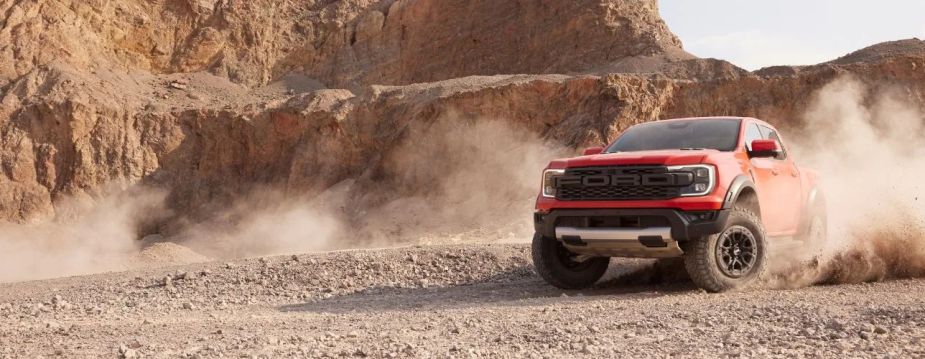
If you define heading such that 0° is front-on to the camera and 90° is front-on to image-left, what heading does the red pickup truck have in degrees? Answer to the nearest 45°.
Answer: approximately 45°
